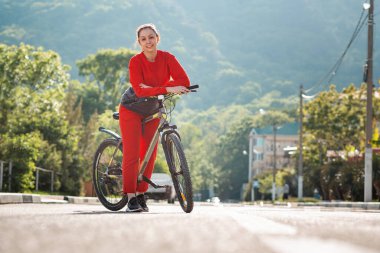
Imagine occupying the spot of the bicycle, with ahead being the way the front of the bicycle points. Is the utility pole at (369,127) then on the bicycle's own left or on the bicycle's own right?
on the bicycle's own left

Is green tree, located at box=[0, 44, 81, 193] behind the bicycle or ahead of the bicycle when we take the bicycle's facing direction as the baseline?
behind

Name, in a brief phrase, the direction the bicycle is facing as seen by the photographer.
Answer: facing the viewer and to the right of the viewer

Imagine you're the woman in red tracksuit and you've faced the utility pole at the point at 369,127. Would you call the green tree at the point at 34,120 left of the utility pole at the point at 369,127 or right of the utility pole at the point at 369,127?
left
